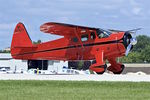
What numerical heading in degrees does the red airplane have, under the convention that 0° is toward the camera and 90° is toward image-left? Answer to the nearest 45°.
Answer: approximately 315°
